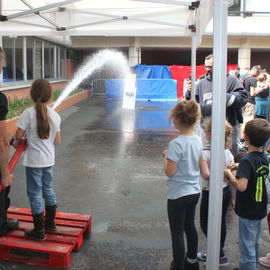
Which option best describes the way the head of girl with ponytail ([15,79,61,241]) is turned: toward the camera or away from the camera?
away from the camera
